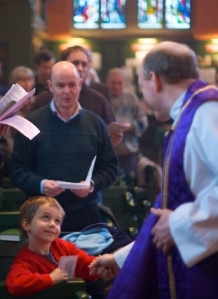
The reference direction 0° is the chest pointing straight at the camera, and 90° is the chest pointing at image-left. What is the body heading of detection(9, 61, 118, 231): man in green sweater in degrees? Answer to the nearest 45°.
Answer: approximately 0°

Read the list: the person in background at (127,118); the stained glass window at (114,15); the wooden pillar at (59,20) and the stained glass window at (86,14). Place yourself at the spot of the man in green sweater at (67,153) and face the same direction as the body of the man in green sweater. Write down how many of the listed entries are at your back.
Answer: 4

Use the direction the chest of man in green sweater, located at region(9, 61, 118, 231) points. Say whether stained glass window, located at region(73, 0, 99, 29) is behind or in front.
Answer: behind

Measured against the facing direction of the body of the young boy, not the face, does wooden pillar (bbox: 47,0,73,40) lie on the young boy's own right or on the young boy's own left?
on the young boy's own left

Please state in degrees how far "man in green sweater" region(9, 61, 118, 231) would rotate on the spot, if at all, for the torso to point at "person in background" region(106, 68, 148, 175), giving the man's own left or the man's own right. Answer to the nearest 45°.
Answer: approximately 180°

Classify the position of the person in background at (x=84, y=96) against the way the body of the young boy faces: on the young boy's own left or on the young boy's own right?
on the young boy's own left

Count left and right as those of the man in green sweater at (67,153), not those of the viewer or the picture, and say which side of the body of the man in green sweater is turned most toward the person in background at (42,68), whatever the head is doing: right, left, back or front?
back

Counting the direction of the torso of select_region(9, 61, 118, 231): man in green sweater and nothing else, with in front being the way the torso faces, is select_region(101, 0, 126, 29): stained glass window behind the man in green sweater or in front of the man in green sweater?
behind

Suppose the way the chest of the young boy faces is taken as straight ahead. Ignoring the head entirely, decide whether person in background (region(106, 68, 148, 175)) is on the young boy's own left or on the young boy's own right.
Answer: on the young boy's own left

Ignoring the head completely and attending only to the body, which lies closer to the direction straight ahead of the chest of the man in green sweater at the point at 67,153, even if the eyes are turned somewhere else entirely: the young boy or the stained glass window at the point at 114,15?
the young boy
